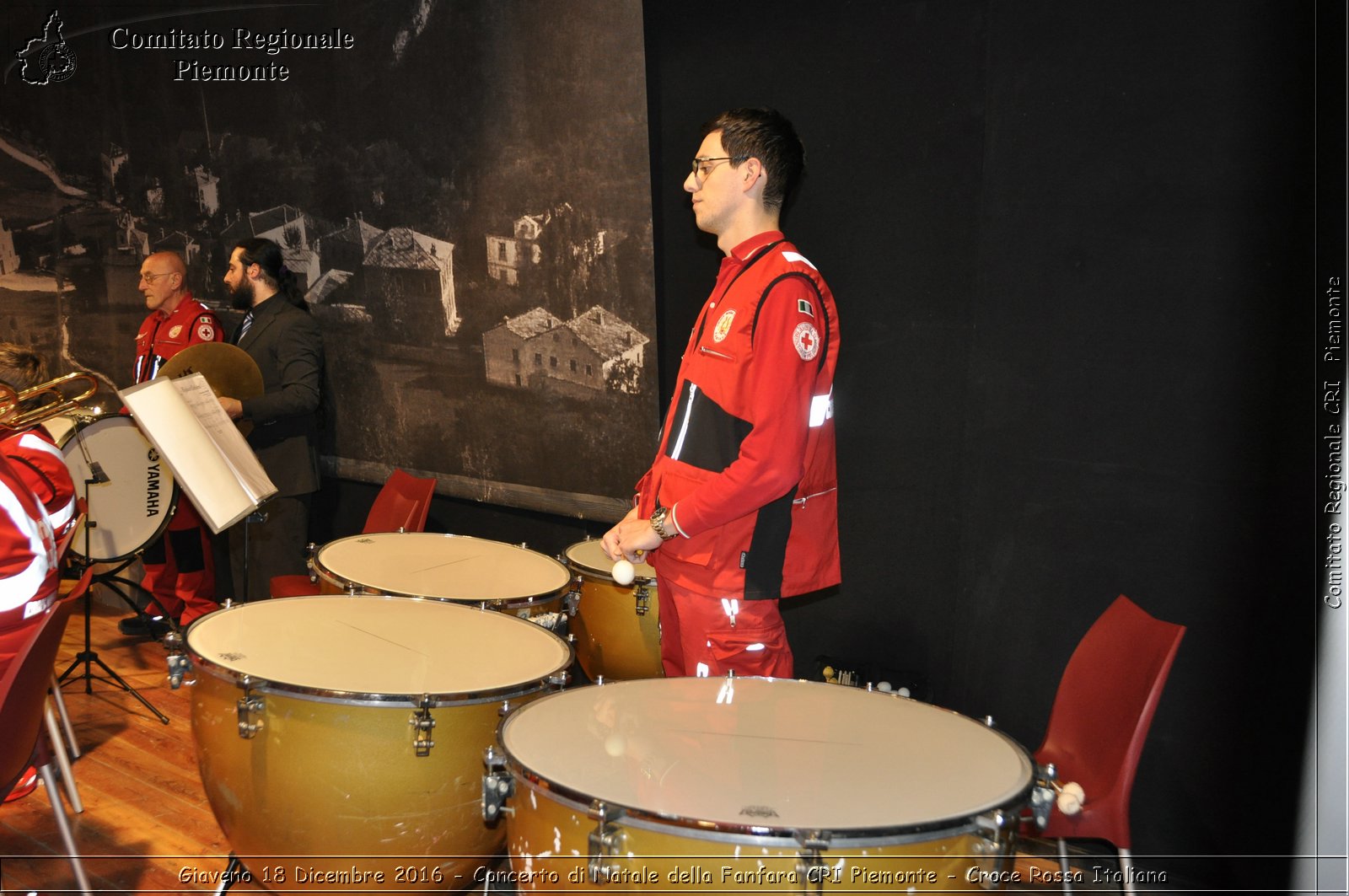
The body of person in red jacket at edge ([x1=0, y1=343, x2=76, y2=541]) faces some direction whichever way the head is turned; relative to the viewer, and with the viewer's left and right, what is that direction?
facing away from the viewer and to the left of the viewer

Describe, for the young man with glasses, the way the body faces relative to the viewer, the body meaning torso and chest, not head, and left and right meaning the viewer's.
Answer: facing to the left of the viewer

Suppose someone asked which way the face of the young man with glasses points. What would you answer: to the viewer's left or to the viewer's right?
to the viewer's left

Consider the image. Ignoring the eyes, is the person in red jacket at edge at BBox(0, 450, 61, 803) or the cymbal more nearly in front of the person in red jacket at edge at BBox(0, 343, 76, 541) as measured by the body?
the cymbal

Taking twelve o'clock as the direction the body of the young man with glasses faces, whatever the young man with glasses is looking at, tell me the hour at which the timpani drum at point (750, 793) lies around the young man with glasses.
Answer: The timpani drum is roughly at 9 o'clock from the young man with glasses.

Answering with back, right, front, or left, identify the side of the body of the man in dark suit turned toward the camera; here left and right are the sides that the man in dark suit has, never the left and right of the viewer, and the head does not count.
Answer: left

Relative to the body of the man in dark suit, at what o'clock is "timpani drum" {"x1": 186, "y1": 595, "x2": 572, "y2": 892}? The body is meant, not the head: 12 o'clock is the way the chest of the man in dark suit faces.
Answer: The timpani drum is roughly at 9 o'clock from the man in dark suit.

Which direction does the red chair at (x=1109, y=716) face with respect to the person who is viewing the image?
facing the viewer and to the left of the viewer

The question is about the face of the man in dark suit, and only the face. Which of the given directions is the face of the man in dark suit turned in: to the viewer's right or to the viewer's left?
to the viewer's left

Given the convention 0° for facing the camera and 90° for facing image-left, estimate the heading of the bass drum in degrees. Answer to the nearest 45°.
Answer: approximately 0°
